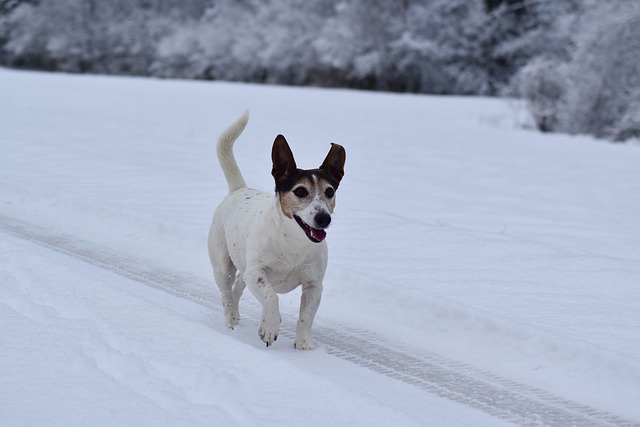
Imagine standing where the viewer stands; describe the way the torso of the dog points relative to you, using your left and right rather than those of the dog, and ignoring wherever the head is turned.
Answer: facing the viewer and to the right of the viewer
